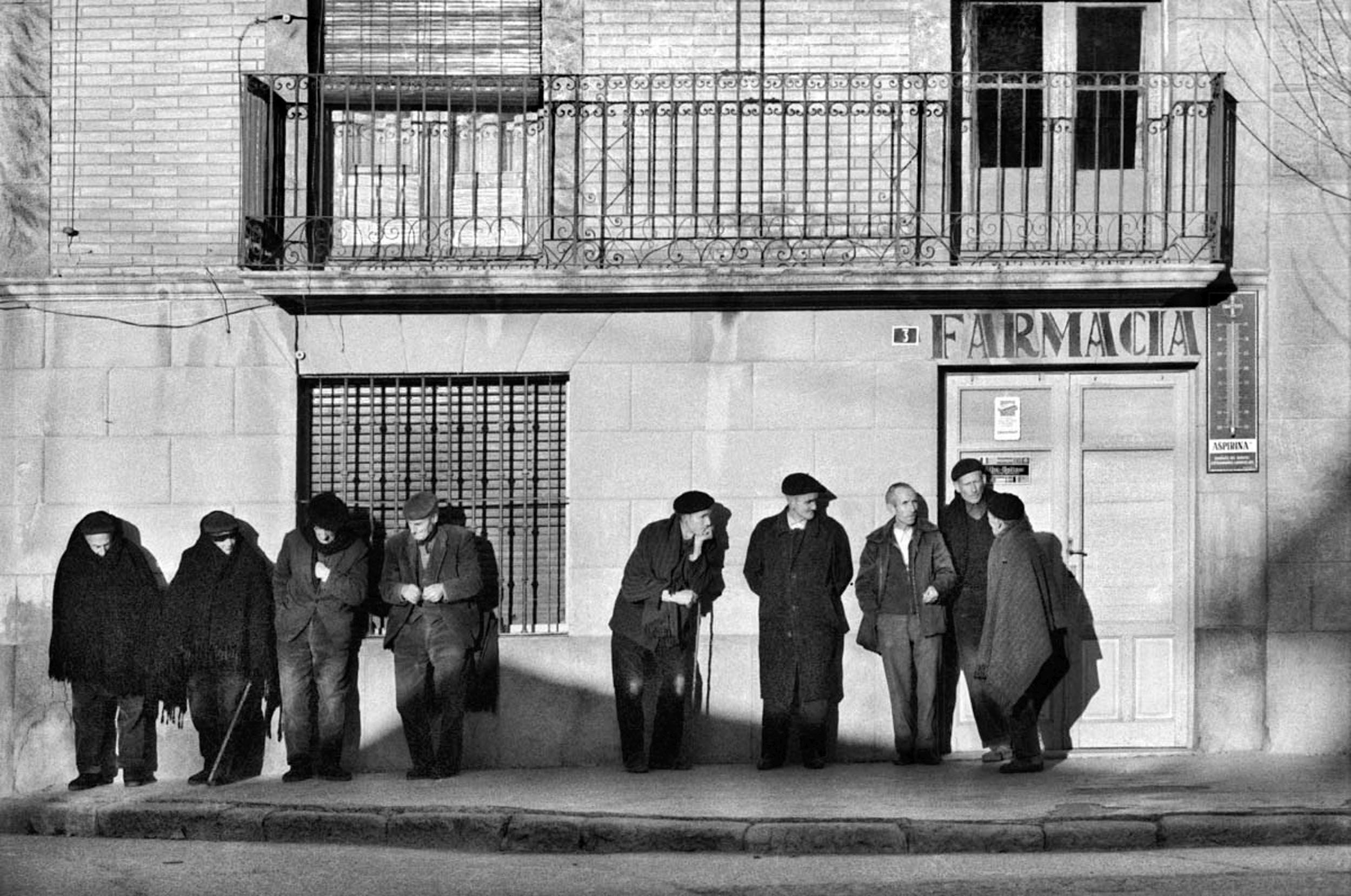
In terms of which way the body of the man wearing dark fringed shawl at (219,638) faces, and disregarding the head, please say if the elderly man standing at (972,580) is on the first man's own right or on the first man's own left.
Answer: on the first man's own left

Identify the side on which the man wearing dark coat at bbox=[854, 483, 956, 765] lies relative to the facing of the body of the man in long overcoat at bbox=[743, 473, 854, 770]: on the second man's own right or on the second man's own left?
on the second man's own left

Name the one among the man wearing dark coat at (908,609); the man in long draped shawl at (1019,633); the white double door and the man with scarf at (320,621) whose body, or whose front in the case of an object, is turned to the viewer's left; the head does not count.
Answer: the man in long draped shawl

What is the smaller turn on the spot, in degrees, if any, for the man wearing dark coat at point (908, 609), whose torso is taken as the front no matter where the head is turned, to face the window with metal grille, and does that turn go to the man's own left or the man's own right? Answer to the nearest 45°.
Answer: approximately 90° to the man's own right

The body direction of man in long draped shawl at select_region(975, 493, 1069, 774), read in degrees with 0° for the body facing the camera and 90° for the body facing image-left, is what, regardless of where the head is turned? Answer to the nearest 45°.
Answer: approximately 90°

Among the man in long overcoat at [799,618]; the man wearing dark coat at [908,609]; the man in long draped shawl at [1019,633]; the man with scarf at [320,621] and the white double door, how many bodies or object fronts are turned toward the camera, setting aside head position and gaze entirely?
4

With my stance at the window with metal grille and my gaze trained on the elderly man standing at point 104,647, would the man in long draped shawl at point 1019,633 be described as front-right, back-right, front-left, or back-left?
back-left

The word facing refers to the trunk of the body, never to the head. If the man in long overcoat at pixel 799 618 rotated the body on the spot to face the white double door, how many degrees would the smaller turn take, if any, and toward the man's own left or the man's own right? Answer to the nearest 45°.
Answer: approximately 90° to the man's own left

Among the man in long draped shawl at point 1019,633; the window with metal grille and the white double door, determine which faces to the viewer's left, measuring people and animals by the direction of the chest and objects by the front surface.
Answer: the man in long draped shawl

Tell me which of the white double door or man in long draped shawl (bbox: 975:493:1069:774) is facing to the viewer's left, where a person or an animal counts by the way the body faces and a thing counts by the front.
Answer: the man in long draped shawl

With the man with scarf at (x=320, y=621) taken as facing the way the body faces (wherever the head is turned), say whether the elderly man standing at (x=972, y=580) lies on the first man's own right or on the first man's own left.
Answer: on the first man's own left
